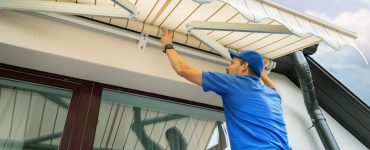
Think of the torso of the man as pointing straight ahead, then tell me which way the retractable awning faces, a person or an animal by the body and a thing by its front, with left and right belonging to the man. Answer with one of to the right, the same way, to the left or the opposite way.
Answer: the opposite way

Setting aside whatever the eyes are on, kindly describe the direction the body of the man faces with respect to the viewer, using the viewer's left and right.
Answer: facing away from the viewer and to the left of the viewer
